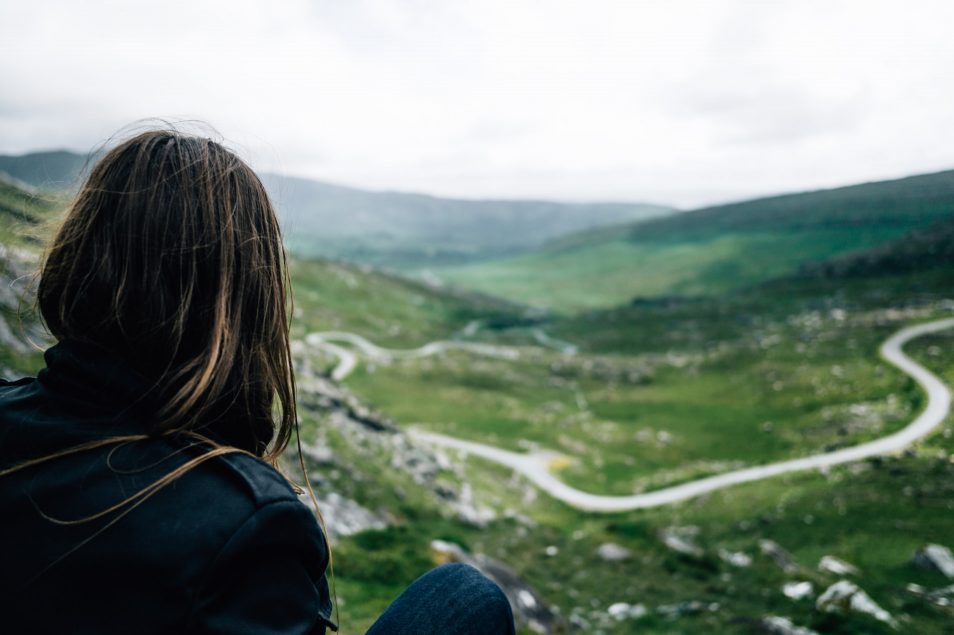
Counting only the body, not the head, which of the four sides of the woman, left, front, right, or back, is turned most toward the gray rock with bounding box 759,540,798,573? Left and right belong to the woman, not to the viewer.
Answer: front

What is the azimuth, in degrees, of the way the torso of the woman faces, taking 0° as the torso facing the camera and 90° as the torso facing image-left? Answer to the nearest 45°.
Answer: approximately 225°

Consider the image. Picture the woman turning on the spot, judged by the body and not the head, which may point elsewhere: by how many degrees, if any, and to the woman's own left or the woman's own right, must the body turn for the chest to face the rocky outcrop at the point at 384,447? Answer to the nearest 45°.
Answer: approximately 45° to the woman's own left

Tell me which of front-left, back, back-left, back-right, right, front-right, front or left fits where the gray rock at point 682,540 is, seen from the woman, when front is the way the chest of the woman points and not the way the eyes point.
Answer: front

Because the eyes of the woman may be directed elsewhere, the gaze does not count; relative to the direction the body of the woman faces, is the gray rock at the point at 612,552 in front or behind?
in front

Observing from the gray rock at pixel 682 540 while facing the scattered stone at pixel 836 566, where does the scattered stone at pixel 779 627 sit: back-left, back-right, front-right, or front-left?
front-right

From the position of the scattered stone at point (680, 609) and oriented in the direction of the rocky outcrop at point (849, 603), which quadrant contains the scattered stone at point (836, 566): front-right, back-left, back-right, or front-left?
front-left

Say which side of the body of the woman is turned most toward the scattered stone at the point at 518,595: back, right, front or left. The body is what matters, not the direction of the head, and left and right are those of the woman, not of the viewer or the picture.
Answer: front

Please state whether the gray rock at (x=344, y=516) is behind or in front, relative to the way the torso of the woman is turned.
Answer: in front

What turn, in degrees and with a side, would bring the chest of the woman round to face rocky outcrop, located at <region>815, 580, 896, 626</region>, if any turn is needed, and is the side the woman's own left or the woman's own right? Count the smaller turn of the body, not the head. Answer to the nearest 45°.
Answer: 0° — they already face it
